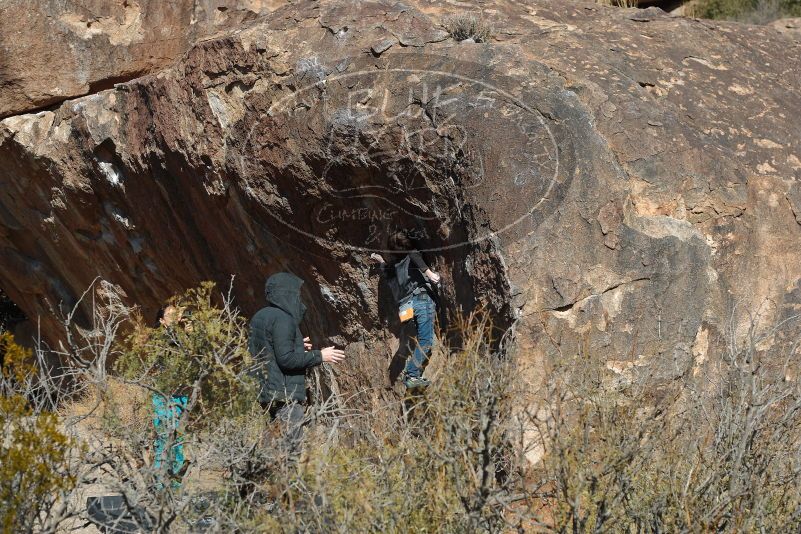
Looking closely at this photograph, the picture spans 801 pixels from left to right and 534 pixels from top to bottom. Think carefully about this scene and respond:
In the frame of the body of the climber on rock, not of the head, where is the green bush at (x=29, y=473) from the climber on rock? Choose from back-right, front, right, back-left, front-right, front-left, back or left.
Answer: back

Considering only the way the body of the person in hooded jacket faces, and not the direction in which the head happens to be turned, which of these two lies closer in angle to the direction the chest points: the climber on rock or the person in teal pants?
the climber on rock

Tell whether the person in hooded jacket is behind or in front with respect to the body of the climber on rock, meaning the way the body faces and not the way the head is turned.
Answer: behind

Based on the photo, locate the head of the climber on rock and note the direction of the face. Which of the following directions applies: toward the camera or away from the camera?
away from the camera

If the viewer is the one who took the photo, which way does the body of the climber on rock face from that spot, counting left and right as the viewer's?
facing away from the viewer and to the right of the viewer

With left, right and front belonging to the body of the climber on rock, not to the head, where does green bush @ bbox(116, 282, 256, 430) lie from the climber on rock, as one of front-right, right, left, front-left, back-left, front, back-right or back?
back

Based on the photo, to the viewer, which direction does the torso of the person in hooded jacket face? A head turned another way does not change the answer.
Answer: to the viewer's right

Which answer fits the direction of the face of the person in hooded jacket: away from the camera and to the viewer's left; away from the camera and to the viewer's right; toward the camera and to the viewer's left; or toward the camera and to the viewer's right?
away from the camera and to the viewer's right

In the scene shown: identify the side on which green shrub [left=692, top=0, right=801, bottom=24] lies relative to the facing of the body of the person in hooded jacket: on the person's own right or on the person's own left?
on the person's own left
